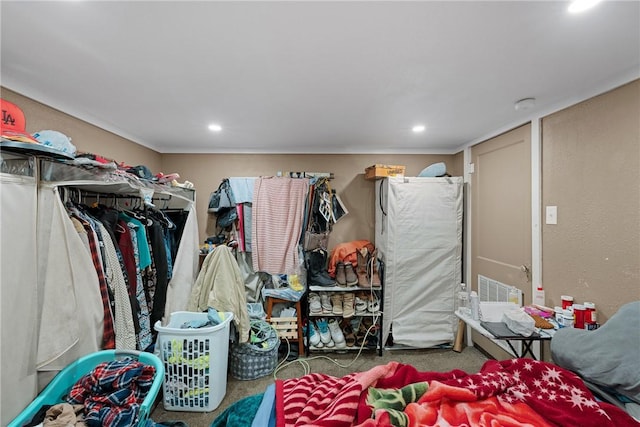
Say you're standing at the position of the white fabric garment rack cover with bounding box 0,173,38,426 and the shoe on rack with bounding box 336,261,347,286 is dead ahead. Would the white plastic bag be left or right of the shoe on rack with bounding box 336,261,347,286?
right

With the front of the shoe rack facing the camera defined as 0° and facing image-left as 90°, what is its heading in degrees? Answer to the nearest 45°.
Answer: approximately 0°

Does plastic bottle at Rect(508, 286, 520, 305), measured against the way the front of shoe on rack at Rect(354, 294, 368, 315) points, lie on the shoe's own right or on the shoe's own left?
on the shoe's own left

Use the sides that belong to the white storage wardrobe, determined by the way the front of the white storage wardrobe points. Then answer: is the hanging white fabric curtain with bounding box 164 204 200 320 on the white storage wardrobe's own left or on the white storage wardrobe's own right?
on the white storage wardrobe's own right

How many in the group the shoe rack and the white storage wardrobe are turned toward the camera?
2

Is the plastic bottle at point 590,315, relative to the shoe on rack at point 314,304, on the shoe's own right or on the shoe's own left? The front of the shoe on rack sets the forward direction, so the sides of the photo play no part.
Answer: on the shoe's own left

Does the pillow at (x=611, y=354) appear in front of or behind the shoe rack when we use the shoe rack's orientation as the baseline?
in front

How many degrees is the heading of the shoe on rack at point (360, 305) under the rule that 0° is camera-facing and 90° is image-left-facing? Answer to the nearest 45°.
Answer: approximately 0°
